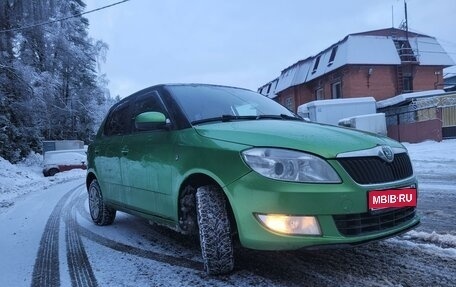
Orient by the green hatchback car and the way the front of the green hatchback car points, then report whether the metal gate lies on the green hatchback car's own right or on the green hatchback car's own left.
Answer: on the green hatchback car's own left

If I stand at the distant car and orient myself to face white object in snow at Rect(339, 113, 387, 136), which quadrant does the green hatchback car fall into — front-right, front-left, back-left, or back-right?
front-right

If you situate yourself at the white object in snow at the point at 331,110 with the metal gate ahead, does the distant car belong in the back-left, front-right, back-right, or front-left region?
back-right

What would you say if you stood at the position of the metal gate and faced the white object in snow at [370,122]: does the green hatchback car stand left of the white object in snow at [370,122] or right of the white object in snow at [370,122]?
left

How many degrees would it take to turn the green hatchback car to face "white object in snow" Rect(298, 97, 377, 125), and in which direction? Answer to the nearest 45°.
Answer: approximately 135° to its left

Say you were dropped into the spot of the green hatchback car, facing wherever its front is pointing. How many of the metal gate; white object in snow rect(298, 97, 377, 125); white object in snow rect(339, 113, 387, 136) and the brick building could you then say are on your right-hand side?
0

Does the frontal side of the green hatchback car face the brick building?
no

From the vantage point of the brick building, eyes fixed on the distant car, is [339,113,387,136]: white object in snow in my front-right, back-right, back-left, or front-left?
front-left

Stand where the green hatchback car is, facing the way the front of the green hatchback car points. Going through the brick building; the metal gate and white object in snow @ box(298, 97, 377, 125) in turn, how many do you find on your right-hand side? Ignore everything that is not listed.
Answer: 0

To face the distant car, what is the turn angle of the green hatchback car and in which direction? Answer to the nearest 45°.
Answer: approximately 180°

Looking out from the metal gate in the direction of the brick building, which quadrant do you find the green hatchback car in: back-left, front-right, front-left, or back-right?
back-left

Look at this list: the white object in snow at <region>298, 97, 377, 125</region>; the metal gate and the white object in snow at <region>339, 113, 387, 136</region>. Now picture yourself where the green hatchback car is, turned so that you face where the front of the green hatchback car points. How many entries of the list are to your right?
0

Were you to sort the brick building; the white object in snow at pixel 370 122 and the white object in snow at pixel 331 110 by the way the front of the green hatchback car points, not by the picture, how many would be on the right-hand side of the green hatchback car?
0

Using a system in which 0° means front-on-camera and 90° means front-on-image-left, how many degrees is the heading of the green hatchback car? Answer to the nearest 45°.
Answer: approximately 315°

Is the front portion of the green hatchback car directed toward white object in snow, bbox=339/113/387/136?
no
